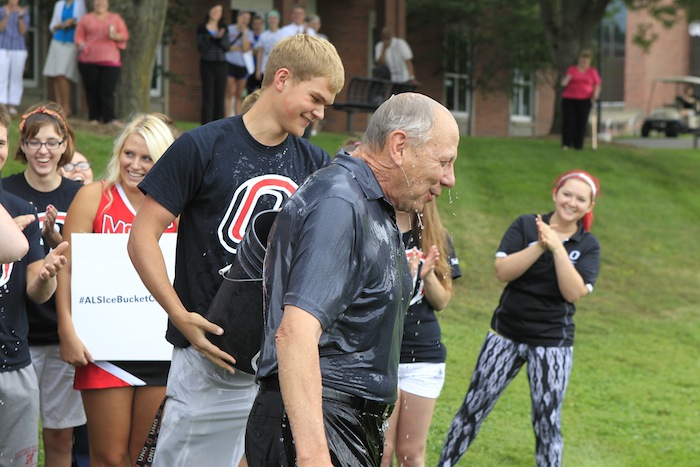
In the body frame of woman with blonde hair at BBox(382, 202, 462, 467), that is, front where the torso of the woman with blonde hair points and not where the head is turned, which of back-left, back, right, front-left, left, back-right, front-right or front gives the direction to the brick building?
back-right

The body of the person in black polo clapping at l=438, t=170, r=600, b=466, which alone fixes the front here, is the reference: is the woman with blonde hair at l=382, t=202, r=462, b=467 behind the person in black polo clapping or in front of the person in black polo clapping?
in front

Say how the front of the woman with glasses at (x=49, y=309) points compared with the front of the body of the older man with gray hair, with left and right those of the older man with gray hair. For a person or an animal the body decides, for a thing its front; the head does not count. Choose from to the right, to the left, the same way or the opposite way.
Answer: to the right

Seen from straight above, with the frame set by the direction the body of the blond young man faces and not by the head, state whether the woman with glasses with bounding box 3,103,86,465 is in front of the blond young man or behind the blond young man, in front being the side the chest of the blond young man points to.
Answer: behind

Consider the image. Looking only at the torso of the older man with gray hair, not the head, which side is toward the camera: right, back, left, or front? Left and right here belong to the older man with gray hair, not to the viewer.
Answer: right

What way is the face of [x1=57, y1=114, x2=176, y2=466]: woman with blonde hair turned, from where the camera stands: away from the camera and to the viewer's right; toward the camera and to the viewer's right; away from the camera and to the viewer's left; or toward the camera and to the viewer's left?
toward the camera and to the viewer's right

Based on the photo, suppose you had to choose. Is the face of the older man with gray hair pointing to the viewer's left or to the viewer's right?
to the viewer's right

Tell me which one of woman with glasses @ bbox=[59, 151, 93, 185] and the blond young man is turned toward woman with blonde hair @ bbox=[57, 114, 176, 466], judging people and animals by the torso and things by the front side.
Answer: the woman with glasses

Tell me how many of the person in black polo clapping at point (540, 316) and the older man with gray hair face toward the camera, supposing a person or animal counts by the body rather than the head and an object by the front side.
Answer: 1

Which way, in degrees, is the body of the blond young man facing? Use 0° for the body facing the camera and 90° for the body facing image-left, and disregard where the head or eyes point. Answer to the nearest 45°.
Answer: approximately 315°

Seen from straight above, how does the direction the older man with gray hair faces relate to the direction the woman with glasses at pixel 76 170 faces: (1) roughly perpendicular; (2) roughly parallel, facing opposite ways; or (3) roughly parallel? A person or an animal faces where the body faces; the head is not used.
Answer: roughly perpendicular

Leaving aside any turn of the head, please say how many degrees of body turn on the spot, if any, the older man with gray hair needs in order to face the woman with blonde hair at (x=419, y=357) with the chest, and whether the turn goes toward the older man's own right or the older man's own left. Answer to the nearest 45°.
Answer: approximately 90° to the older man's own left

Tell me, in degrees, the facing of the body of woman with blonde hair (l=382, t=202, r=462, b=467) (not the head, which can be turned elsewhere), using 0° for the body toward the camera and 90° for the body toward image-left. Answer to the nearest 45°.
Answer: approximately 45°

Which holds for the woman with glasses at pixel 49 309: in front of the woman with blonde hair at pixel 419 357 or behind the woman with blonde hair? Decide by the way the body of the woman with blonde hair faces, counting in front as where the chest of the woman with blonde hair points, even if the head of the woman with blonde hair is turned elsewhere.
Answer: in front
